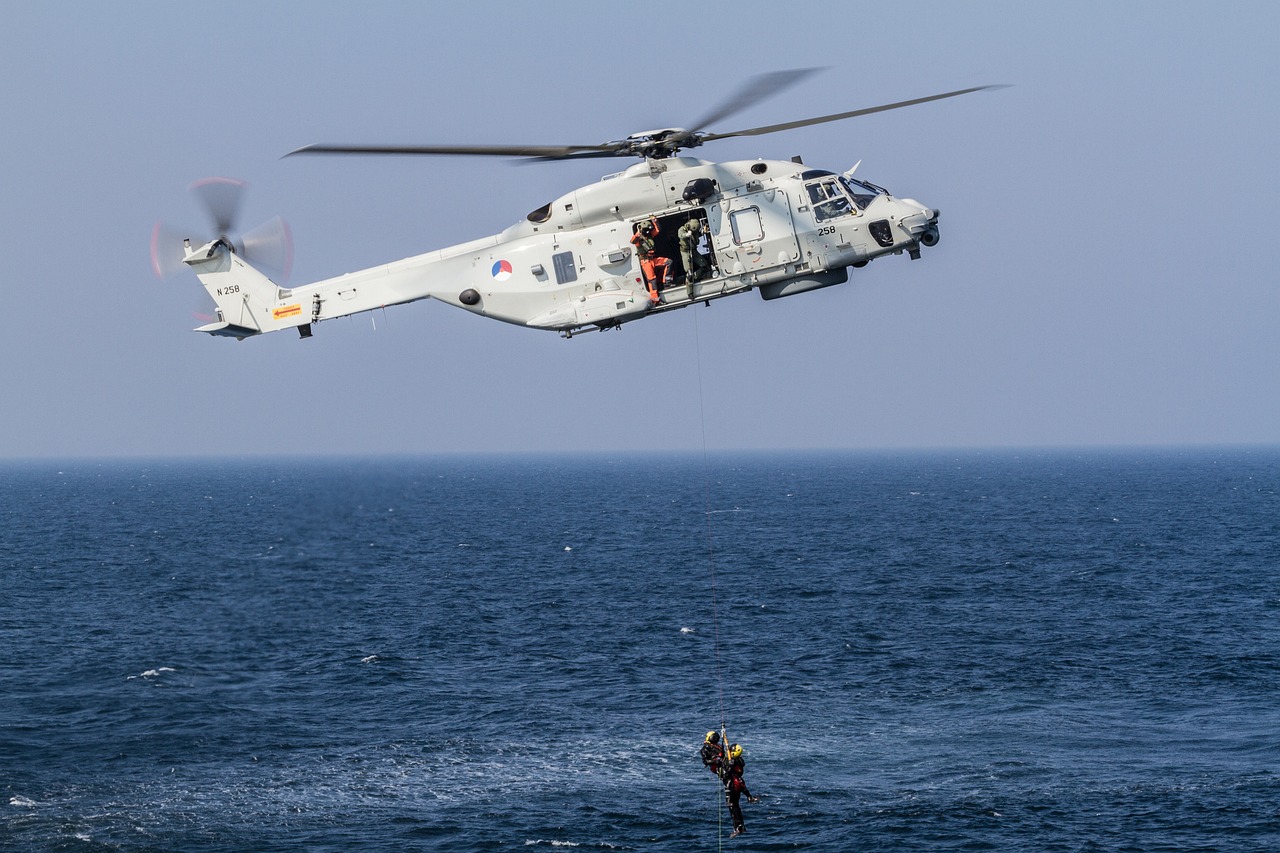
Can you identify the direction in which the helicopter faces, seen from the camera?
facing to the right of the viewer
